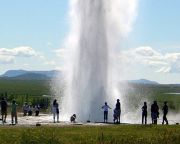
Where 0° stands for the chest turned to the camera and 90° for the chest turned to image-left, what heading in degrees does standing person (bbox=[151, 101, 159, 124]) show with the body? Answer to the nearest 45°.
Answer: approximately 180°
